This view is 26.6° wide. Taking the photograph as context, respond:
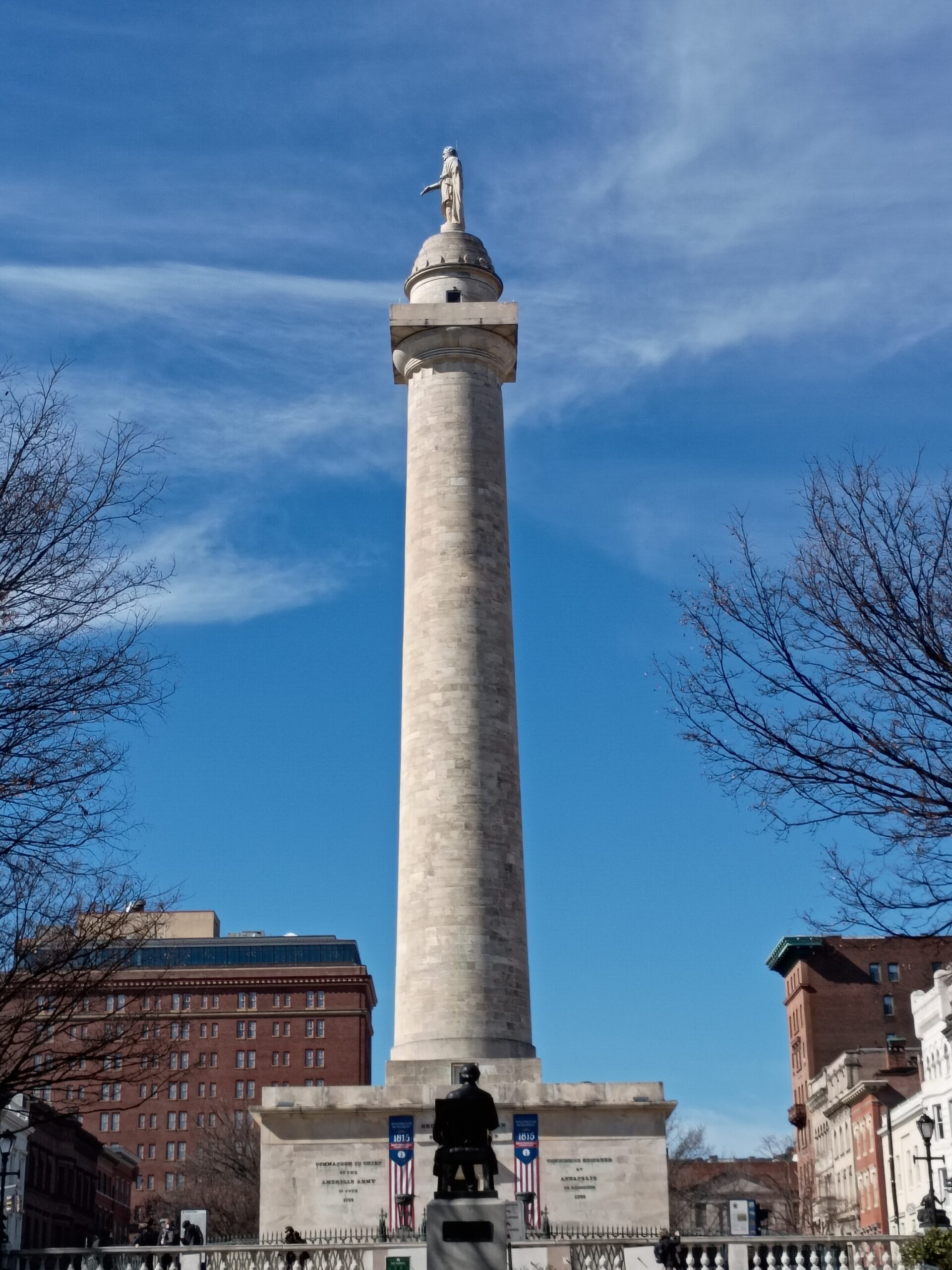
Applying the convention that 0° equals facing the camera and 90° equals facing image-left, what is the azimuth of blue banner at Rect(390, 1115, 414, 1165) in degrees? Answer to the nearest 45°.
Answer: approximately 0°

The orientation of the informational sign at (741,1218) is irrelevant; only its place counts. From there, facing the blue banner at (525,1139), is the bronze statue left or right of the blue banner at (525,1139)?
left

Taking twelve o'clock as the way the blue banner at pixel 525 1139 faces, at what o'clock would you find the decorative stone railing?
The decorative stone railing is roughly at 12 o'clock from the blue banner.

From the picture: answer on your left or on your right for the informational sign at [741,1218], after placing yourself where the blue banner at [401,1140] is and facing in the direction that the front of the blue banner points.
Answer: on your left

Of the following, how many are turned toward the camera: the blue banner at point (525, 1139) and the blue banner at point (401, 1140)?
2

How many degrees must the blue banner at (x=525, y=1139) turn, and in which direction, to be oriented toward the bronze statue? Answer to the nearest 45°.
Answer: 0° — it already faces it

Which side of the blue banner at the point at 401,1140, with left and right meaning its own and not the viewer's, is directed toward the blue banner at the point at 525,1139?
left

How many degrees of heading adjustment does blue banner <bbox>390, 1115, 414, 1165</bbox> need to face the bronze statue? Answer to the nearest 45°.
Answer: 0° — it already faces it

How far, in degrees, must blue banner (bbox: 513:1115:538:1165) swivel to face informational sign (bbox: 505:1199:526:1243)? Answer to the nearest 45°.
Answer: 0° — it already faces it
